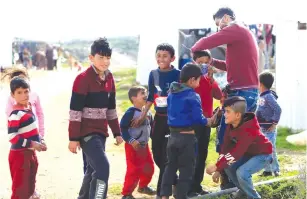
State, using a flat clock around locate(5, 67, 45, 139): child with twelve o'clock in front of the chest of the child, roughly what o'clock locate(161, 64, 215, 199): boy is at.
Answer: The boy is roughly at 10 o'clock from the child.

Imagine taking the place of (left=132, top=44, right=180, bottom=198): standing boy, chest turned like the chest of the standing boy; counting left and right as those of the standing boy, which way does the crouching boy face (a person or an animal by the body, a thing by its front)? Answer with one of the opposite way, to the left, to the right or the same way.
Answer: to the right

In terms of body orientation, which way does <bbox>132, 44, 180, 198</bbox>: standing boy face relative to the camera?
toward the camera

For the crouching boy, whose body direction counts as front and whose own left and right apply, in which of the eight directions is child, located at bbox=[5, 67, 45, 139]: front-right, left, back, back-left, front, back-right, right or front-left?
front

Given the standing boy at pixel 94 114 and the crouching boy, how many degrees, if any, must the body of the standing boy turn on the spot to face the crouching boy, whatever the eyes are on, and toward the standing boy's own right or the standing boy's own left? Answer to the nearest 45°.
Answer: approximately 45° to the standing boy's own left

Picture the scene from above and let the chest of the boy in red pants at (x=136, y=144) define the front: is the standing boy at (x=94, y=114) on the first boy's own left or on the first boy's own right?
on the first boy's own right

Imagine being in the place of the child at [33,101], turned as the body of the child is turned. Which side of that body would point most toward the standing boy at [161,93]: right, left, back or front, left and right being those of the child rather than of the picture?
left

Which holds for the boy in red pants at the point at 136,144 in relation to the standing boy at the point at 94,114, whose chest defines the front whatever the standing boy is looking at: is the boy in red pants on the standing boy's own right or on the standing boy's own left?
on the standing boy's own left

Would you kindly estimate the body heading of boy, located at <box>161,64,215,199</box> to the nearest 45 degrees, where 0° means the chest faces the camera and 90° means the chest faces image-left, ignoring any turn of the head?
approximately 225°

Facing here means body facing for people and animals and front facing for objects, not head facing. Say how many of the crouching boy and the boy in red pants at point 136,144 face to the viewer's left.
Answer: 1

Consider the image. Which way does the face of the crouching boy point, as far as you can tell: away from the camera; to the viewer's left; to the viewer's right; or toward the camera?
to the viewer's left

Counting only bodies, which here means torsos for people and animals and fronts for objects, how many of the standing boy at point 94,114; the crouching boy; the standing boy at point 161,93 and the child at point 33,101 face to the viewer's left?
1

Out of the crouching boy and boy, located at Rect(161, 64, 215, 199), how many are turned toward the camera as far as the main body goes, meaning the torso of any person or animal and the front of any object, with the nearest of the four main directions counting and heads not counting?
0

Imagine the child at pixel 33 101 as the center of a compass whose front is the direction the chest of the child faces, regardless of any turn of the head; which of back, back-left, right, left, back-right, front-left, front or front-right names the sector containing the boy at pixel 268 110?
left

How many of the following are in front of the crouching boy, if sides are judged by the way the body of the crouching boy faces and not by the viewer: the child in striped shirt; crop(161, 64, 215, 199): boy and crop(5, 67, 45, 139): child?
3

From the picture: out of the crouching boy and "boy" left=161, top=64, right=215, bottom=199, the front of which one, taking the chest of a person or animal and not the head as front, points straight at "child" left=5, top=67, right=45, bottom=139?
the crouching boy

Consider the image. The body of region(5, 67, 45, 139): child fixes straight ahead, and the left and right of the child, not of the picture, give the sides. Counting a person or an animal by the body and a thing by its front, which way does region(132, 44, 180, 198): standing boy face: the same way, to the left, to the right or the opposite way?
the same way

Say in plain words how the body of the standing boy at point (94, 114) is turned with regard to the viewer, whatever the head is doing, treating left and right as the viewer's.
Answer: facing the viewer and to the right of the viewer

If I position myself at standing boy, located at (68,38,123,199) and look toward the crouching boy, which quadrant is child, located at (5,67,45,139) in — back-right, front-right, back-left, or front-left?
back-left

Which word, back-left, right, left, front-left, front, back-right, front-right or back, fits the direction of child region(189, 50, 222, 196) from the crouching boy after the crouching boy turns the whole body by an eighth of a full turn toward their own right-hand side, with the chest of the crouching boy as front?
front
